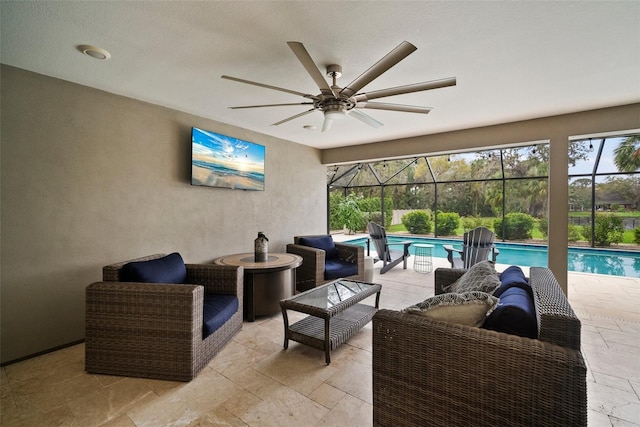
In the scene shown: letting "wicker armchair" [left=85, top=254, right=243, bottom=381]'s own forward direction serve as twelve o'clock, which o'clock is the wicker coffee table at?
The wicker coffee table is roughly at 11 o'clock from the wicker armchair.

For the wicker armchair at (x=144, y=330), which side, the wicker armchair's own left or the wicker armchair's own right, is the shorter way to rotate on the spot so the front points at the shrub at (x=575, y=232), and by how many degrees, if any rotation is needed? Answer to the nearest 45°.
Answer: approximately 45° to the wicker armchair's own left

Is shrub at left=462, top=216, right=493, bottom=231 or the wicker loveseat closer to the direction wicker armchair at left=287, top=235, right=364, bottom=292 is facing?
the wicker loveseat

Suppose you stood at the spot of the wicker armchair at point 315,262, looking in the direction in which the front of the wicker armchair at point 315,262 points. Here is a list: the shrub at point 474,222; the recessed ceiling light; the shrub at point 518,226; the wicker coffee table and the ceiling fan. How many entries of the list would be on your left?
2

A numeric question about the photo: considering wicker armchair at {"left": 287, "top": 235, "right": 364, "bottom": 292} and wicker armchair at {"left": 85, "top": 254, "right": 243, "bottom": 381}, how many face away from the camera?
0

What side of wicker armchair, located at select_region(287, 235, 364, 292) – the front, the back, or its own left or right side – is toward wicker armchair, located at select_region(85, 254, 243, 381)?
right

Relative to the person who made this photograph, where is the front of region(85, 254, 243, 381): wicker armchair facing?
facing the viewer and to the right of the viewer

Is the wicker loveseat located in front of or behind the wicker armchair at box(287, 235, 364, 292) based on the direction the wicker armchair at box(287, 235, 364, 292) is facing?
in front

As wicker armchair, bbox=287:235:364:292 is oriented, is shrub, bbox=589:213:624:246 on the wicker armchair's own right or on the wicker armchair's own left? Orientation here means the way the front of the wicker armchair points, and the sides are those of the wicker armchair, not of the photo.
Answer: on the wicker armchair's own left

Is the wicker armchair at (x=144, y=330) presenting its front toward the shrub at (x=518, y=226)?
no

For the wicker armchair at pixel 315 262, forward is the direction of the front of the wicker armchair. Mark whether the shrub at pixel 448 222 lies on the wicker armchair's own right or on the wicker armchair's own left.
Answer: on the wicker armchair's own left

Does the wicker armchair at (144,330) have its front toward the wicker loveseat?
yes

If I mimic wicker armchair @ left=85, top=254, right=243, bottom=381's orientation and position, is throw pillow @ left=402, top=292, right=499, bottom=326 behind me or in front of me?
in front

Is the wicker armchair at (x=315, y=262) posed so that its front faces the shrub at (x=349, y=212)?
no

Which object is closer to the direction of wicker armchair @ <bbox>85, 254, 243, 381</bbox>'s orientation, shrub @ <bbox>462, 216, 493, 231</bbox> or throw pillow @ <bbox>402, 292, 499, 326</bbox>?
the throw pillow

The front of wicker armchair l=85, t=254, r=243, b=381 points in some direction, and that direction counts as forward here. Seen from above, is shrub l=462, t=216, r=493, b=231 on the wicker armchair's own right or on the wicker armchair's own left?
on the wicker armchair's own left
